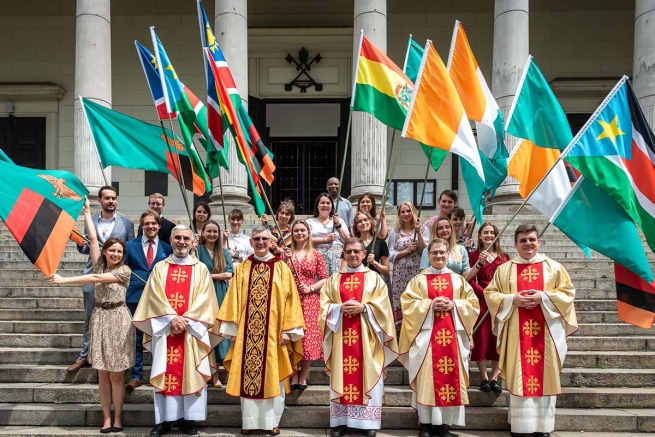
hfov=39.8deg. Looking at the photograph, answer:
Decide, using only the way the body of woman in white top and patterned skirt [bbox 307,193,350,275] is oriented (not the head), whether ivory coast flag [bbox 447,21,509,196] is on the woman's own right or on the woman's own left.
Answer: on the woman's own left

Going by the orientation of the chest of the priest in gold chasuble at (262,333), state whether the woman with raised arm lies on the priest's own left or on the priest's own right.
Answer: on the priest's own right

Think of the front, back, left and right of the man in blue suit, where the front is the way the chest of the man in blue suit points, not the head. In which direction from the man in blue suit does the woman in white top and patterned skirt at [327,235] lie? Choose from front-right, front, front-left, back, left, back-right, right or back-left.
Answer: left

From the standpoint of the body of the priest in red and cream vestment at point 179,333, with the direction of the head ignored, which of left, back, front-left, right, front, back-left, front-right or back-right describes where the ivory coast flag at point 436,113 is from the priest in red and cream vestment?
left

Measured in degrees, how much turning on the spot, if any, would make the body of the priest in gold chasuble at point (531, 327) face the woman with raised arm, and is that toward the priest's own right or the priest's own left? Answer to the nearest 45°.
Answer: approximately 90° to the priest's own right

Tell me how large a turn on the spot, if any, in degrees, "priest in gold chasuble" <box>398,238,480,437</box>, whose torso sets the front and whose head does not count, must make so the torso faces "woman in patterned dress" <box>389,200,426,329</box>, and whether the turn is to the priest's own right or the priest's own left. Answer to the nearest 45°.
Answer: approximately 180°

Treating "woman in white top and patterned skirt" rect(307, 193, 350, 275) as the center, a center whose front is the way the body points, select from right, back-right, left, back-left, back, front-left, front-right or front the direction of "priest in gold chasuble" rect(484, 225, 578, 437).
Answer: front-left
